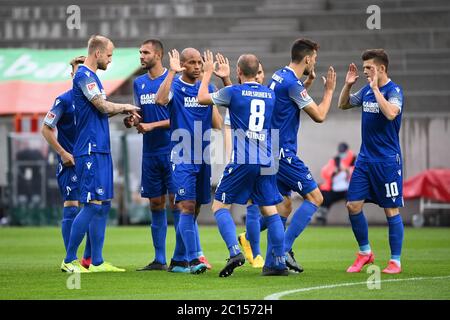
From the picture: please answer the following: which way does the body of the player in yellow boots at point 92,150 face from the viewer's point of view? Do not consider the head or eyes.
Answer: to the viewer's right

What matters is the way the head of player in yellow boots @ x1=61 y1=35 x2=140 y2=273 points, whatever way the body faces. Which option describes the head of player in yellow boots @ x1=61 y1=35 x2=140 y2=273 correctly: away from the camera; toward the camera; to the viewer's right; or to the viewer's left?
to the viewer's right

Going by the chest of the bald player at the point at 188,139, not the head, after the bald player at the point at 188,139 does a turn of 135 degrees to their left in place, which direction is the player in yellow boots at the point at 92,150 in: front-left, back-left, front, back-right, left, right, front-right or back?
left

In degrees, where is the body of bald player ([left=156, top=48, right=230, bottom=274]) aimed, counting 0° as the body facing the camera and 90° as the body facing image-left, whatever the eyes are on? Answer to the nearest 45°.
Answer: approximately 315°
